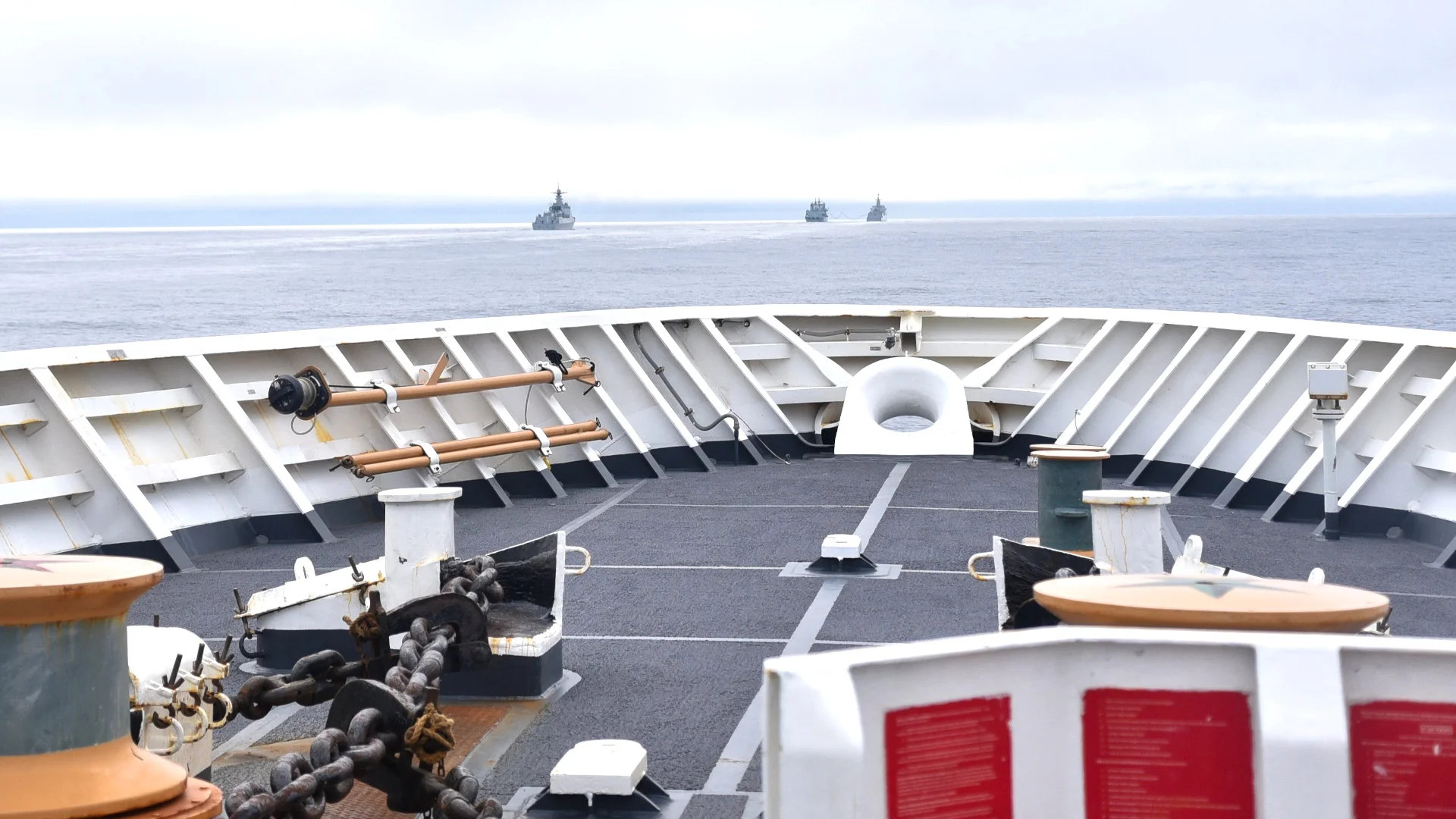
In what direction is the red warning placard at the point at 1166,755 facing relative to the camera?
toward the camera

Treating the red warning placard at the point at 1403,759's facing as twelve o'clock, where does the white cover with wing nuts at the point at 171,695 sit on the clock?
The white cover with wing nuts is roughly at 3 o'clock from the red warning placard.

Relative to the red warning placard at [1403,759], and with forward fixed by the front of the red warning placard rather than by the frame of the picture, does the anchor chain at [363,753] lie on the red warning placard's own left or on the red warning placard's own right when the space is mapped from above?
on the red warning placard's own right

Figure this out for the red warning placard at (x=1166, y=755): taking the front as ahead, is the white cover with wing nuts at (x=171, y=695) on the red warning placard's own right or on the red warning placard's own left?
on the red warning placard's own right

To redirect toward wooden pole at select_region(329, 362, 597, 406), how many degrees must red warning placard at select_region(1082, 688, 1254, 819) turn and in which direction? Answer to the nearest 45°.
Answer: approximately 135° to its right

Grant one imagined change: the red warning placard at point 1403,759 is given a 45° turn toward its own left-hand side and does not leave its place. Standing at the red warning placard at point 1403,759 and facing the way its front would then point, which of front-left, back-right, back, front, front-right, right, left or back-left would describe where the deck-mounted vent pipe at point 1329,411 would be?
back-left

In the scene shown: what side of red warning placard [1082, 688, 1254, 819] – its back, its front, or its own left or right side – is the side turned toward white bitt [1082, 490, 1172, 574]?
back

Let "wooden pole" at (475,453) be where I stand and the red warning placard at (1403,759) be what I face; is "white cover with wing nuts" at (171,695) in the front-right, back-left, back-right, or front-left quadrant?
front-right

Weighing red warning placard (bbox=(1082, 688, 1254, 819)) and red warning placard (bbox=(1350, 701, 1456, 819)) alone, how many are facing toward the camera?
2

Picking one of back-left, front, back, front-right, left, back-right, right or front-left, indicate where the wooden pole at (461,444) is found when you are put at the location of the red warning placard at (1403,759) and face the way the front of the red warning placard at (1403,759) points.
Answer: back-right

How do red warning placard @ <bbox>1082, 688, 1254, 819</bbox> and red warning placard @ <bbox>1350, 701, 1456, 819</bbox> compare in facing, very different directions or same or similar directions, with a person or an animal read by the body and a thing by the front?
same or similar directions

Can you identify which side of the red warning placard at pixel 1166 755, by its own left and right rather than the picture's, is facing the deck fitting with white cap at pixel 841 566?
back

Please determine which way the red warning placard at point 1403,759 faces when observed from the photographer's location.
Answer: facing the viewer
